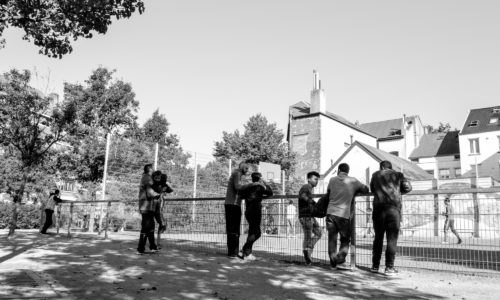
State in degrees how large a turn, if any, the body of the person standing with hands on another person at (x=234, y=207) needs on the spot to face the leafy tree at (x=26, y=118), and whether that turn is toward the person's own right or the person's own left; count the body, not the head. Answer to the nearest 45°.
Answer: approximately 135° to the person's own left

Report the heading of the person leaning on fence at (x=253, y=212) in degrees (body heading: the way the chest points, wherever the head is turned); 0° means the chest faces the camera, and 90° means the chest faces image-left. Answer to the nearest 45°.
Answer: approximately 225°

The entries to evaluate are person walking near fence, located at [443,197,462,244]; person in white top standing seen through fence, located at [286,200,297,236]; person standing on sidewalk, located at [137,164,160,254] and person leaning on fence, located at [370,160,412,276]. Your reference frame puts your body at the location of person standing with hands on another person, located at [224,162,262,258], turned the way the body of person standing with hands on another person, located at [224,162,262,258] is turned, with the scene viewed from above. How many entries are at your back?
1

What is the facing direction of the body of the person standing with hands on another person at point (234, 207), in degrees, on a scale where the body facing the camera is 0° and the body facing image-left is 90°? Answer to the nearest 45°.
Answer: approximately 270°

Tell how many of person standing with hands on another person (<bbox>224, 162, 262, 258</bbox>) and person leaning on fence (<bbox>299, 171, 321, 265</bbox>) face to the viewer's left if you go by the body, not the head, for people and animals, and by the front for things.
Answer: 0
